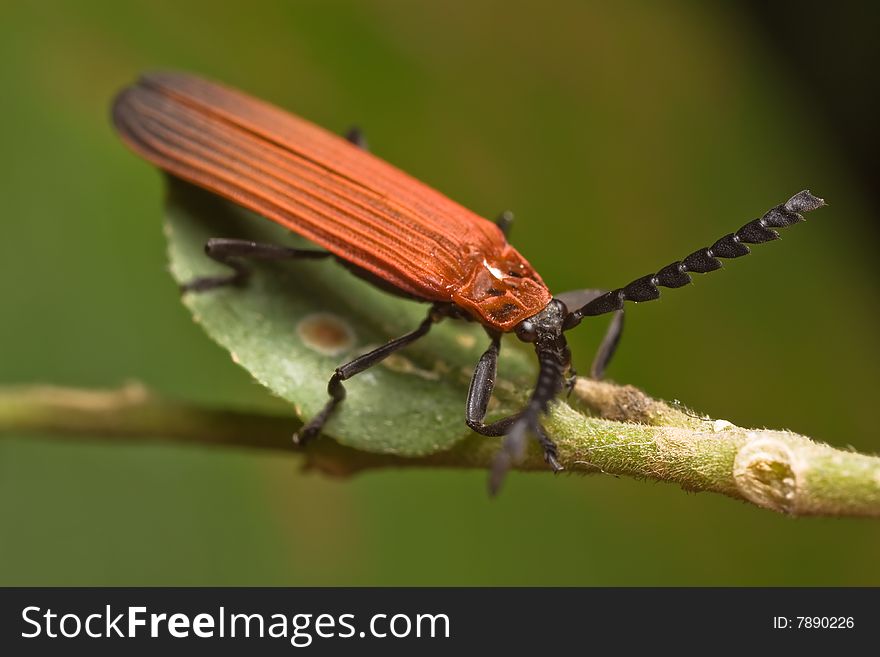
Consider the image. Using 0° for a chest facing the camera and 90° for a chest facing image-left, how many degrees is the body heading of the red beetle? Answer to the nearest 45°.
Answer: approximately 315°
